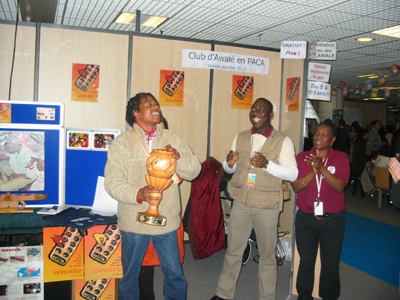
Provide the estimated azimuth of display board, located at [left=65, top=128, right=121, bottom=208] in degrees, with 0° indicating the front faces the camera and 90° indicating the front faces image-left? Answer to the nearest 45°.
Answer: approximately 0°

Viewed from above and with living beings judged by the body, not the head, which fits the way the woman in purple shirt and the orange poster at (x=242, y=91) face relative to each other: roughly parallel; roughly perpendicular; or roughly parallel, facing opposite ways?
roughly parallel

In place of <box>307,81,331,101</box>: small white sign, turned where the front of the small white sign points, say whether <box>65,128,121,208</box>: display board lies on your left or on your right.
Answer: on your right

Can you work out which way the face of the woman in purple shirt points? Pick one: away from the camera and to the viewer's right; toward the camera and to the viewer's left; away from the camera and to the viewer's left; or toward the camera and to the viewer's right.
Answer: toward the camera and to the viewer's left

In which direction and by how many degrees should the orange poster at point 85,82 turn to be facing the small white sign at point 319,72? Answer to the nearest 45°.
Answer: approximately 90° to its left

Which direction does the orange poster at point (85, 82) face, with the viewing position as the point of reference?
facing the viewer

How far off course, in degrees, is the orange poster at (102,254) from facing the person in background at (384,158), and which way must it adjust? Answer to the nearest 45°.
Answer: approximately 135° to its left

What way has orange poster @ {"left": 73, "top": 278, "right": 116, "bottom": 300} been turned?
toward the camera

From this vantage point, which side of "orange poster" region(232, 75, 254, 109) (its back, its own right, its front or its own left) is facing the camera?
front

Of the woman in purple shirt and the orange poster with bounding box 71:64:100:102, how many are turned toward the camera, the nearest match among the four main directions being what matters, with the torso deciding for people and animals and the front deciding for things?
2

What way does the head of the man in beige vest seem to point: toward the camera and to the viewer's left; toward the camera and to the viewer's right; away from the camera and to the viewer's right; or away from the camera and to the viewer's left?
toward the camera and to the viewer's left

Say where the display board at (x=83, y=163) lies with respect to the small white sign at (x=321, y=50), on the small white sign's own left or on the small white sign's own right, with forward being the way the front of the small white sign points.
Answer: on the small white sign's own right

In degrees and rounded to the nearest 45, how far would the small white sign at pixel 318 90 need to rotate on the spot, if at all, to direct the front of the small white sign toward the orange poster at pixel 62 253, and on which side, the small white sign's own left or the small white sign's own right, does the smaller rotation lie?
approximately 45° to the small white sign's own right
